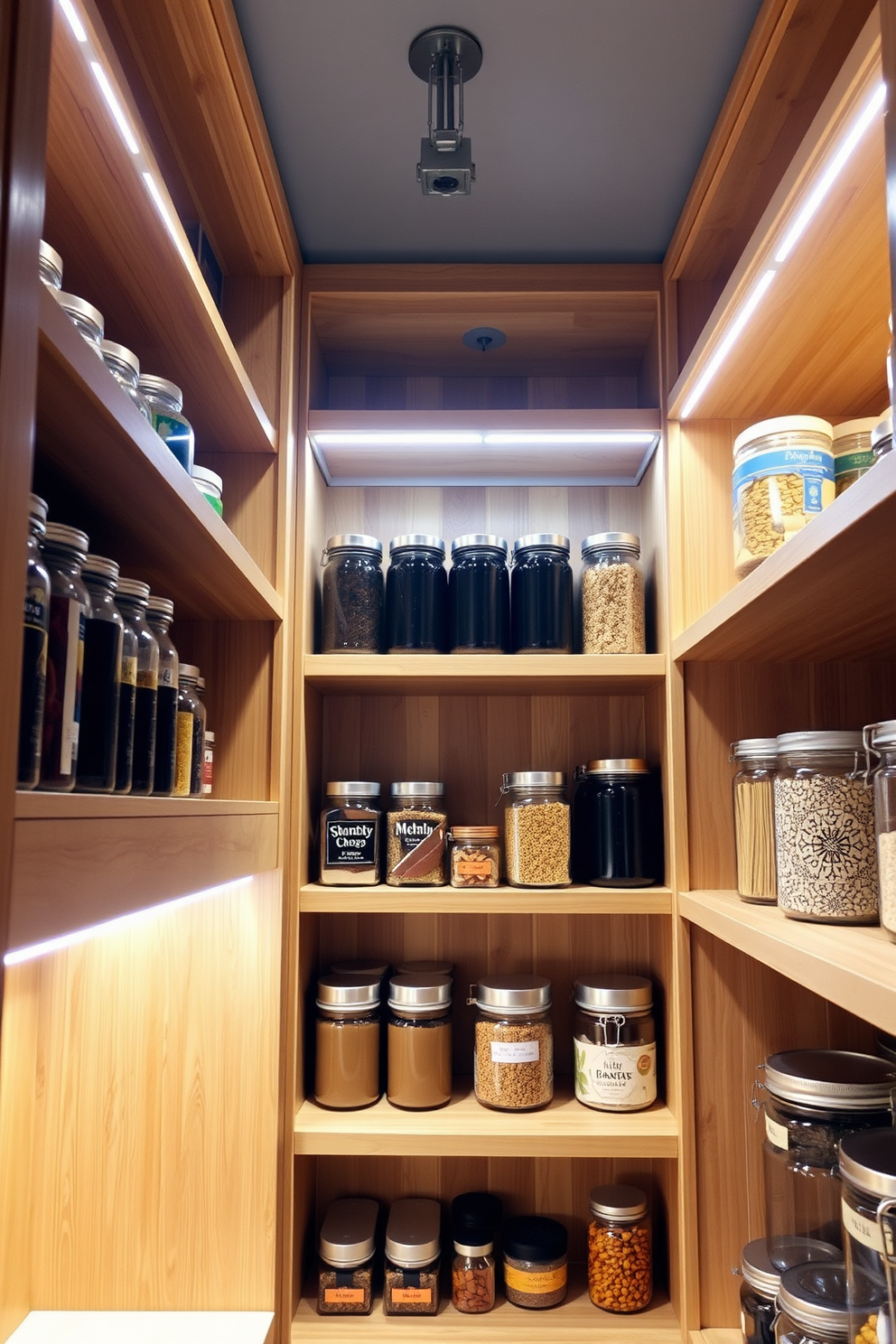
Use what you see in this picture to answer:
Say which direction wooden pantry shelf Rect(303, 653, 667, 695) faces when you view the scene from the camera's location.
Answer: facing the viewer

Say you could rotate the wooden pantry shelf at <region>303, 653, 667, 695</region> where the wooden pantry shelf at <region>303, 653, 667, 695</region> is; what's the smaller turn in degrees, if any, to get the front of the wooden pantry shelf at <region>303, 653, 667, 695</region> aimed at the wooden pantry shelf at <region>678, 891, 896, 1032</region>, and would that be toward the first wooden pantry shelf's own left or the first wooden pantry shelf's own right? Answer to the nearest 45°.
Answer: approximately 45° to the first wooden pantry shelf's own left

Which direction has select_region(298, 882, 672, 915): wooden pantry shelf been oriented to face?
toward the camera

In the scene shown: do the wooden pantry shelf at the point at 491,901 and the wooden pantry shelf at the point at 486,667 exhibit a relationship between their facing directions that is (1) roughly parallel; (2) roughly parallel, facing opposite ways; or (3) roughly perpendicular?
roughly parallel

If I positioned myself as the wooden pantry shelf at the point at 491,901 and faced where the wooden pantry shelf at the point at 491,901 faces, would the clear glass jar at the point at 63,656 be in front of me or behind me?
in front

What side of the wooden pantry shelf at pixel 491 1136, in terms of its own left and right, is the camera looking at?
front

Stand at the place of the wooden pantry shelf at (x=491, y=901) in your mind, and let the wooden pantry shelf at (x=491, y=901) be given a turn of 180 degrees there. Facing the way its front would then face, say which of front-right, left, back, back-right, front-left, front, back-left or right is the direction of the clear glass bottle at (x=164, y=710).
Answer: back-left

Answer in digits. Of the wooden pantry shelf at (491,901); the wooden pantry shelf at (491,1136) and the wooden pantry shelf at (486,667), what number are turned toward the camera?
3

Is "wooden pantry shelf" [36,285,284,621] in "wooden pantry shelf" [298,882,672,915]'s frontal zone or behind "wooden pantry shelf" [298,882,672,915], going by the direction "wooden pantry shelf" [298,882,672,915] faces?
frontal zone

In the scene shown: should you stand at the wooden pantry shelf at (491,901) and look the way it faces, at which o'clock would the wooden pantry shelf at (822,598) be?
the wooden pantry shelf at (822,598) is roughly at 11 o'clock from the wooden pantry shelf at (491,901).

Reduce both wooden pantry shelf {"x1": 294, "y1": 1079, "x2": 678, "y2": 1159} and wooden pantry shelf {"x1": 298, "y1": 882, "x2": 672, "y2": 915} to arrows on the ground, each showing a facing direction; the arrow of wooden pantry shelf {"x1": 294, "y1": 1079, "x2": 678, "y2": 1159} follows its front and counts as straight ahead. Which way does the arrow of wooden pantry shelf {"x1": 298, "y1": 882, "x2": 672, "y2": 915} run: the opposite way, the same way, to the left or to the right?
the same way

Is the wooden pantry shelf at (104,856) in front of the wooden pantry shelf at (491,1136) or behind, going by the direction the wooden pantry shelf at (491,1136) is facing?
in front

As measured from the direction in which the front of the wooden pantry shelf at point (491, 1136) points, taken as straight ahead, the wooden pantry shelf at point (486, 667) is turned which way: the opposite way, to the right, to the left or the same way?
the same way

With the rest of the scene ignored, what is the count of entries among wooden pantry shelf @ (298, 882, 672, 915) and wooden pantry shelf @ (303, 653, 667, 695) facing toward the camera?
2

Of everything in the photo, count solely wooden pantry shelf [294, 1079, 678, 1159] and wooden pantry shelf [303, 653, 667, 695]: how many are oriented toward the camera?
2
